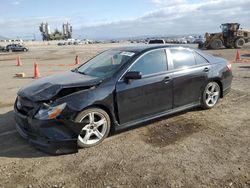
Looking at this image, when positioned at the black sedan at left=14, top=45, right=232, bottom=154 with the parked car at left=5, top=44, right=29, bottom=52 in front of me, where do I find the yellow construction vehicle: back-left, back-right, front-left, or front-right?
front-right

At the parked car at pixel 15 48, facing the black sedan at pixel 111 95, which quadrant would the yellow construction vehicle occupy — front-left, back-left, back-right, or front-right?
front-left

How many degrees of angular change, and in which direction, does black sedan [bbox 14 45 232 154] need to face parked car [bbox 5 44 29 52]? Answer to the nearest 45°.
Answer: approximately 135° to its right

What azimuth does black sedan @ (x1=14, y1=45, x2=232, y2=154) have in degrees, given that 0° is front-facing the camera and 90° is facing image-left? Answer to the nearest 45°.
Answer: approximately 45°

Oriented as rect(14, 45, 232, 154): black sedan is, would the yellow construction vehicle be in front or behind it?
behind

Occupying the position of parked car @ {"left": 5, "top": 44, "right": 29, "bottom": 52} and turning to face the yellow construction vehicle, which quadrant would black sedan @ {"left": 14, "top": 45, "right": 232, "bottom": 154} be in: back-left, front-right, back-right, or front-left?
front-right
